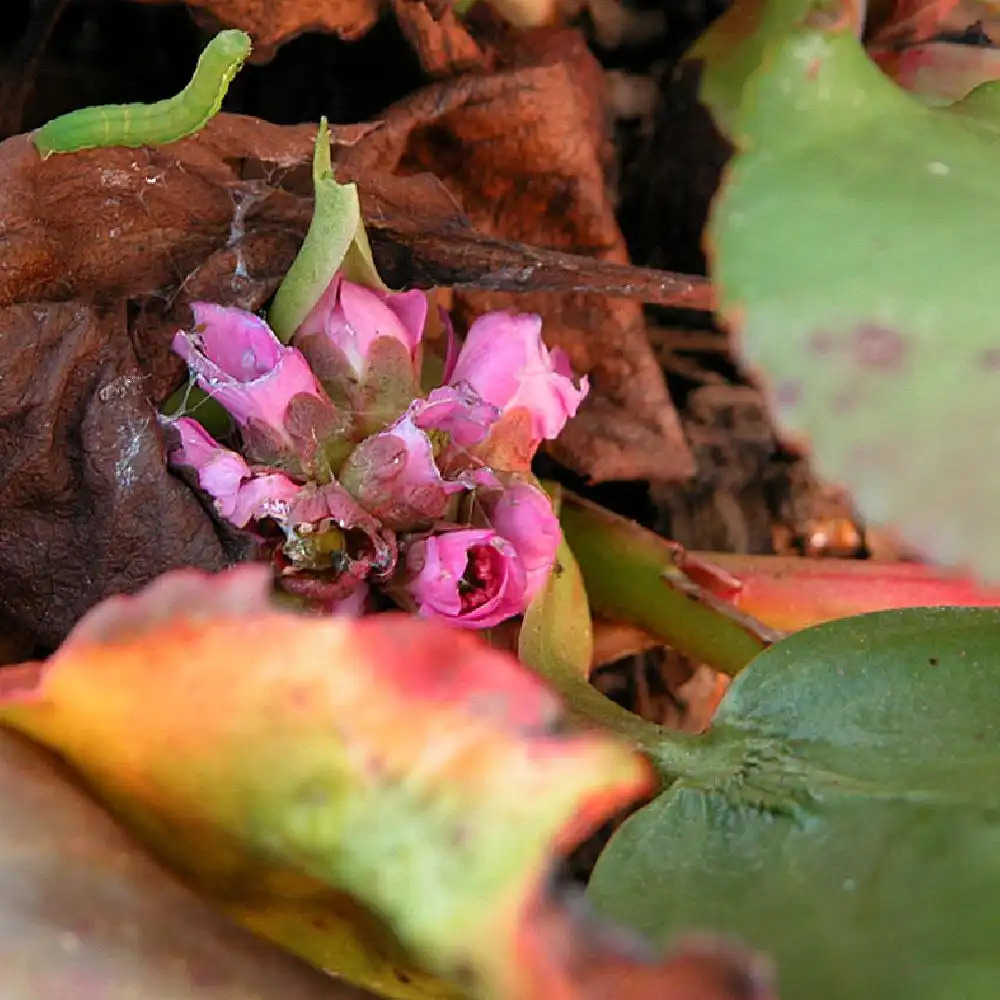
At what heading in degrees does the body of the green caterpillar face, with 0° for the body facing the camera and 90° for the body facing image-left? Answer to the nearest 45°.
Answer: approximately 270°

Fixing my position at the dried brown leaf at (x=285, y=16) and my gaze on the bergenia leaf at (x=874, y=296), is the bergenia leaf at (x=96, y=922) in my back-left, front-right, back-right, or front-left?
front-right

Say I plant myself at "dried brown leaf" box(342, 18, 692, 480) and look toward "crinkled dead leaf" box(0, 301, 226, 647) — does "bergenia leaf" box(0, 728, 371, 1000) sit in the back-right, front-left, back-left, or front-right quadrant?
front-left
